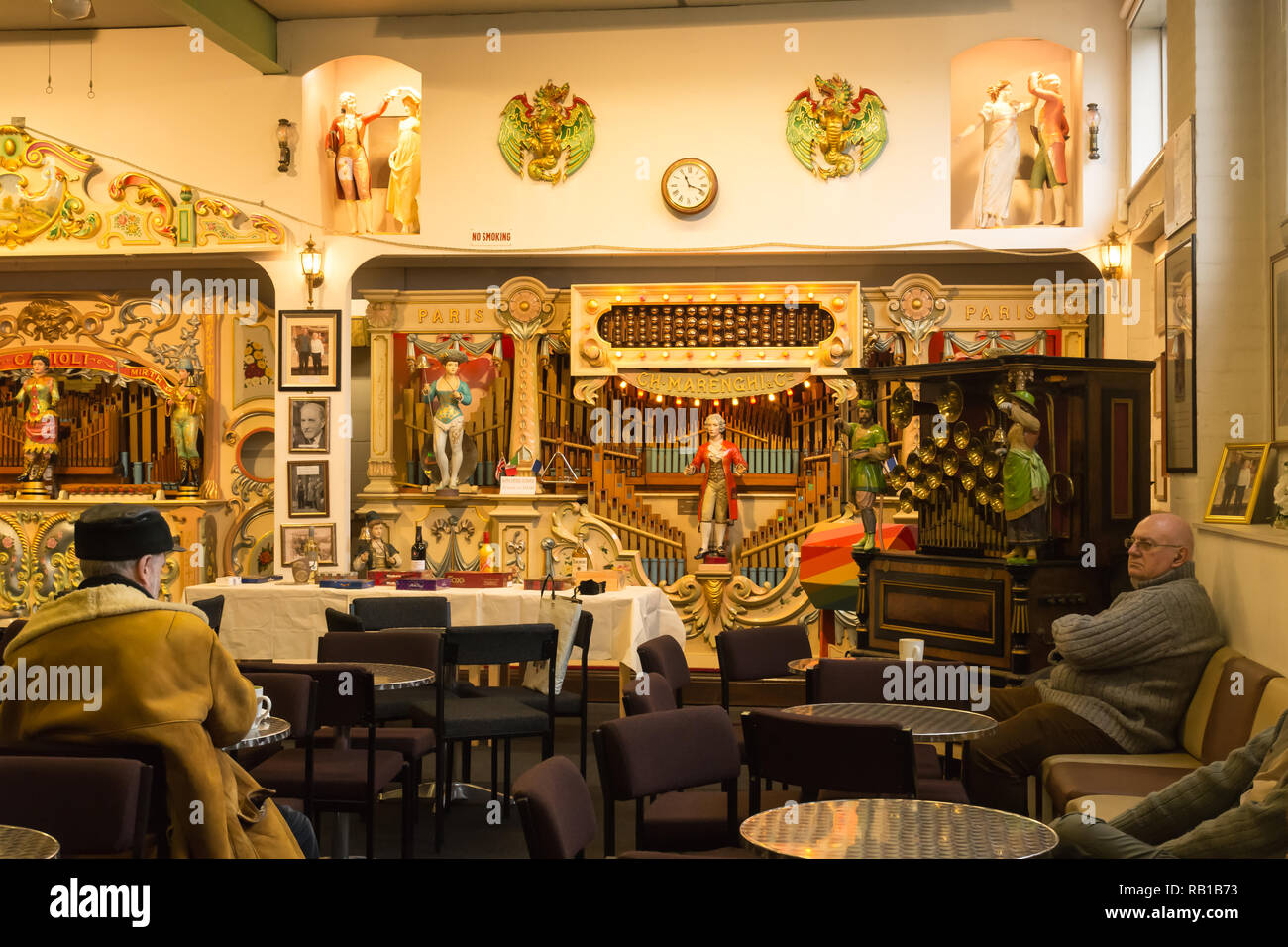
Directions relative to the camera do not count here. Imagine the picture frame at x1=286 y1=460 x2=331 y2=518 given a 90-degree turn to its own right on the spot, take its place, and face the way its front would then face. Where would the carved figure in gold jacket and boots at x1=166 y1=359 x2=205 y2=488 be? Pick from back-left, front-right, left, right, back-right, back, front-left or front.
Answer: front-right

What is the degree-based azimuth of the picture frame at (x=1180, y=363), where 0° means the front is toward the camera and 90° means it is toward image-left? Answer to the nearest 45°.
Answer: approximately 90°

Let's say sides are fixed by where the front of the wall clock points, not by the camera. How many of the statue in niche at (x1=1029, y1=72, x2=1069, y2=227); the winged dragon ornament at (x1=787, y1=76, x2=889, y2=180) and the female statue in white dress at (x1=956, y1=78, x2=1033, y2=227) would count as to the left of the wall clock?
3

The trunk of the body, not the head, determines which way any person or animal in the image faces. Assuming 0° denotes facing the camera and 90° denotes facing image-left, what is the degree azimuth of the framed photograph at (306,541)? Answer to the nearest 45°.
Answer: approximately 0°

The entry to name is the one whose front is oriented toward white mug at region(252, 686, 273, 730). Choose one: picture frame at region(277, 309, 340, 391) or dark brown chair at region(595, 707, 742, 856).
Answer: the picture frame

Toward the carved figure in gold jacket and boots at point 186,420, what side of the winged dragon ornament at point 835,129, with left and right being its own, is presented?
right

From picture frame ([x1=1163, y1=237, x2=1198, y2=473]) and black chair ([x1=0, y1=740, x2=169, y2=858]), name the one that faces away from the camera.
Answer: the black chair

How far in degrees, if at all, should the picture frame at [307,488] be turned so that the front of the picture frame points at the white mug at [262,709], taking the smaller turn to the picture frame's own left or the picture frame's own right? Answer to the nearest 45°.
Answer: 0° — it already faces it

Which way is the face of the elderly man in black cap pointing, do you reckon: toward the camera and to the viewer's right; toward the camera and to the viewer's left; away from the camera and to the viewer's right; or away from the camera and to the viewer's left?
away from the camera and to the viewer's right
